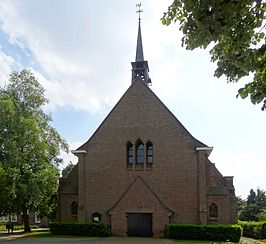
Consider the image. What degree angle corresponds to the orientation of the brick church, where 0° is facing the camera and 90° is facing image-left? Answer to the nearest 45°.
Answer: approximately 0°

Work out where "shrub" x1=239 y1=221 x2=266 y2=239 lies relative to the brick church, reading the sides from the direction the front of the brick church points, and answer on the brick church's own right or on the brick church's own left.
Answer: on the brick church's own left

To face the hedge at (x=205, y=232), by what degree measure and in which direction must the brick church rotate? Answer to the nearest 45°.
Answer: approximately 45° to its left

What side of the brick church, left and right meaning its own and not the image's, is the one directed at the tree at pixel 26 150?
right

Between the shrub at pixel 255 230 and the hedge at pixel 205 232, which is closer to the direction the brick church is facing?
the hedge
